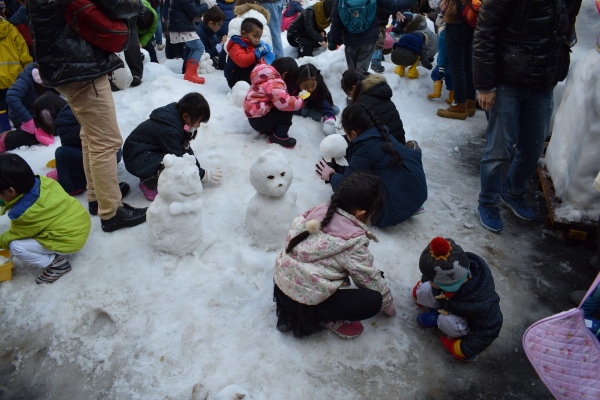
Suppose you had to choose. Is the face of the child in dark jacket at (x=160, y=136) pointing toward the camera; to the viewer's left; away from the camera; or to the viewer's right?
to the viewer's right

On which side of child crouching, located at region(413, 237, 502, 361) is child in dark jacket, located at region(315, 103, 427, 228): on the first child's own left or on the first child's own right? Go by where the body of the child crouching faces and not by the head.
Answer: on the first child's own right

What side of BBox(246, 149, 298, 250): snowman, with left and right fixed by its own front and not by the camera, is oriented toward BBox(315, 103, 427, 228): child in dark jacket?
left
